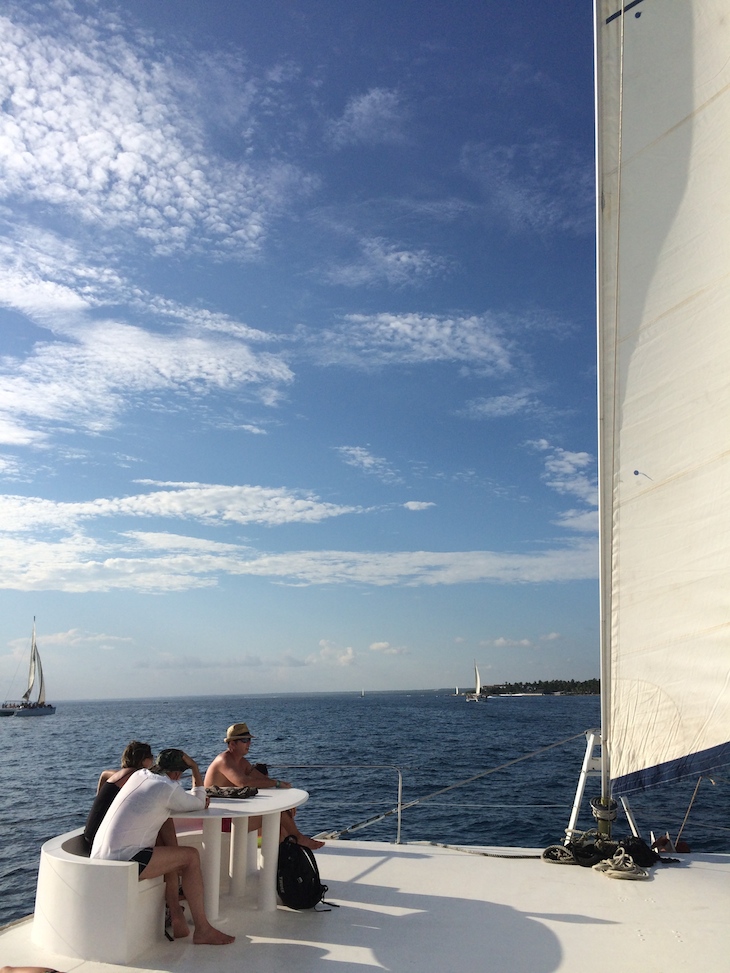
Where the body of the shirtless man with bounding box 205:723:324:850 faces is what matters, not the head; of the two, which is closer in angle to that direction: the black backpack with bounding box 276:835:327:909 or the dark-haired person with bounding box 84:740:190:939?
the black backpack

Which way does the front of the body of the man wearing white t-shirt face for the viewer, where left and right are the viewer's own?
facing to the right of the viewer

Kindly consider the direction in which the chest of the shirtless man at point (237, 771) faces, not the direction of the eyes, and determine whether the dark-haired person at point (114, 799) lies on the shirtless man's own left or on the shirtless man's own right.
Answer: on the shirtless man's own right

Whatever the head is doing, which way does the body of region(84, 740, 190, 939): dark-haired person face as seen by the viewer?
to the viewer's right

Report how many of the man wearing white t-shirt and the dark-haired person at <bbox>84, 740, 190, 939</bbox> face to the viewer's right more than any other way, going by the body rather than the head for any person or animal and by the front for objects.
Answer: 2

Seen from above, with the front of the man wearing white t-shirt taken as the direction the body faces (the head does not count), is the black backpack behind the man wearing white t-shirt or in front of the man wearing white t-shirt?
in front
